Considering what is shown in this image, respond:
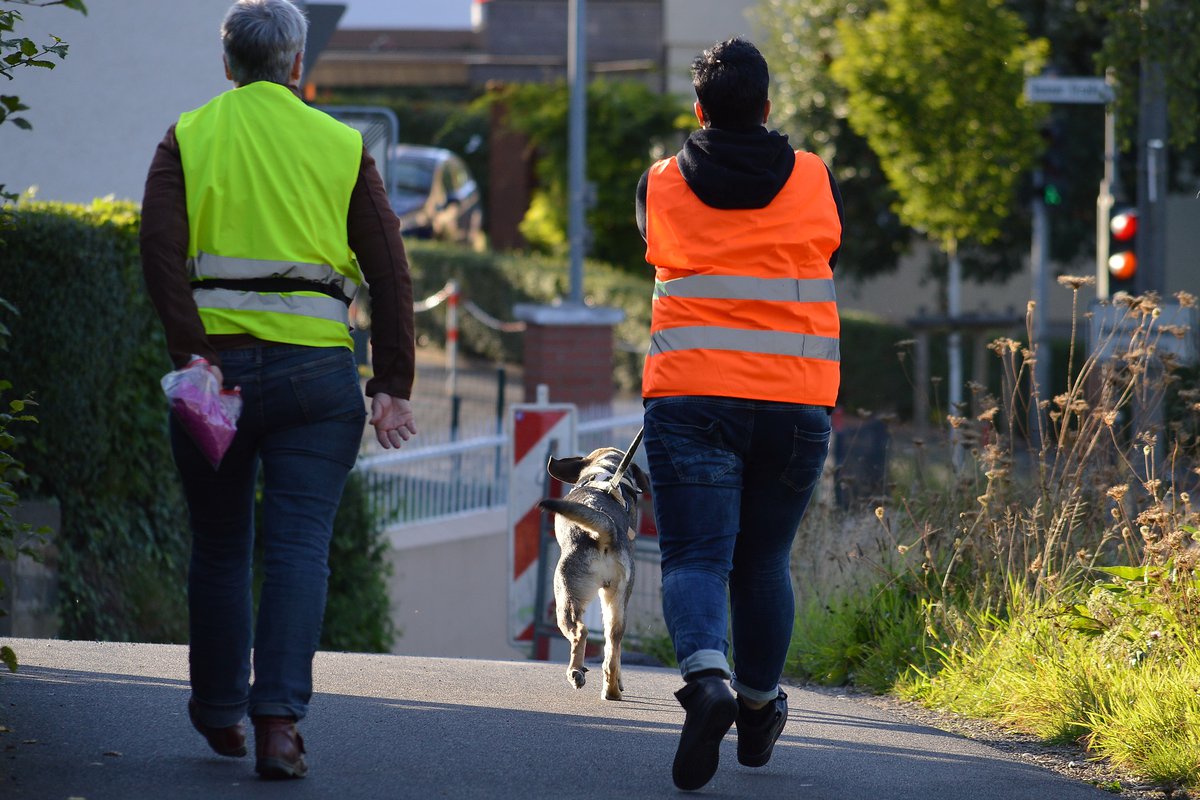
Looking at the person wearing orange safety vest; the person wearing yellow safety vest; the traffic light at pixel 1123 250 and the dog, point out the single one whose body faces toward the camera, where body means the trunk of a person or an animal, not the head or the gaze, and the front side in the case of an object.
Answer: the traffic light

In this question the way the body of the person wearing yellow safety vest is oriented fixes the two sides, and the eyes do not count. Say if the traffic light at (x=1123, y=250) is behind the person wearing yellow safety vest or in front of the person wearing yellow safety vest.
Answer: in front

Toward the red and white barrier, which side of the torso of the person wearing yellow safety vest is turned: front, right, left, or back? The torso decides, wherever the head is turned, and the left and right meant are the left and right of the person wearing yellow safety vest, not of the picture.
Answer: front

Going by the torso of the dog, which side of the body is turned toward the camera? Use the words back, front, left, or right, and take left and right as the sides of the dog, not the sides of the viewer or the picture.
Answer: back

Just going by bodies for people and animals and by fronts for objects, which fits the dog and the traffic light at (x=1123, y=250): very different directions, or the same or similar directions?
very different directions

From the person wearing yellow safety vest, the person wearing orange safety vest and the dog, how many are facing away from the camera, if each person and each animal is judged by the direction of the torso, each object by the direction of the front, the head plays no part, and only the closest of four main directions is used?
3

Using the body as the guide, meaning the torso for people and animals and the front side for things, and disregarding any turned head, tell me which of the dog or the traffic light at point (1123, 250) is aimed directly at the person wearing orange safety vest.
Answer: the traffic light

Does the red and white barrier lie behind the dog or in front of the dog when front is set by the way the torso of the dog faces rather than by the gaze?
in front

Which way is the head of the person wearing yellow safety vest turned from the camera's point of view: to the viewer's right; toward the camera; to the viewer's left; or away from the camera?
away from the camera

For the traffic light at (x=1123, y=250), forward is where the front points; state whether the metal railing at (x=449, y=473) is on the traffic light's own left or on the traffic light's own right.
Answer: on the traffic light's own right

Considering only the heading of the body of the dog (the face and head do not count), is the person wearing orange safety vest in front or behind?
behind

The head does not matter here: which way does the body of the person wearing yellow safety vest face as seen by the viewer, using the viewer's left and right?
facing away from the viewer

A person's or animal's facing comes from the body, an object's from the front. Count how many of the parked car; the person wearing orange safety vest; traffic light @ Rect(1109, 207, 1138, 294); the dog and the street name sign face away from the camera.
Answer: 2

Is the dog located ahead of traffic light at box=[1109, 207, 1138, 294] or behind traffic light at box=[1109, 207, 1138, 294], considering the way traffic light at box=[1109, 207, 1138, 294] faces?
ahead

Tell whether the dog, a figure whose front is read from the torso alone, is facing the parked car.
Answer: yes

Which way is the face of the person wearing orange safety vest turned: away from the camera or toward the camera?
away from the camera

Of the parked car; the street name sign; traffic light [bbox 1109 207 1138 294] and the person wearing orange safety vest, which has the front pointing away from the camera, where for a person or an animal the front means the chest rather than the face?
the person wearing orange safety vest
